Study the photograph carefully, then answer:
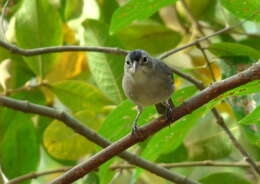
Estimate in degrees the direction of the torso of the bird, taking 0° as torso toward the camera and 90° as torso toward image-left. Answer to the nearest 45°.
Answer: approximately 45°

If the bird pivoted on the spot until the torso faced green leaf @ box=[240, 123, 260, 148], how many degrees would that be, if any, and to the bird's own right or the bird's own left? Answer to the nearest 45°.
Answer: approximately 90° to the bird's own left
